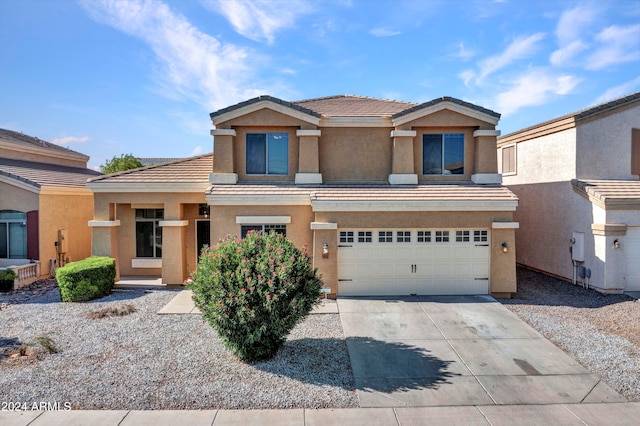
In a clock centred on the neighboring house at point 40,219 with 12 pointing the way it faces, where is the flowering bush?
The flowering bush is roughly at 10 o'clock from the neighboring house.

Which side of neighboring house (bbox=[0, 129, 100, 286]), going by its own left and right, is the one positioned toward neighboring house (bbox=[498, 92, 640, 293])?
left

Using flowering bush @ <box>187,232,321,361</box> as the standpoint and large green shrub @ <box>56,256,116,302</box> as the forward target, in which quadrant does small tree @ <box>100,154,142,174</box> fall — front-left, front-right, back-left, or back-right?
front-right

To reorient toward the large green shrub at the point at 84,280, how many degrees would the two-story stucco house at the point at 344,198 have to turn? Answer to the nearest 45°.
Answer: approximately 90° to its right

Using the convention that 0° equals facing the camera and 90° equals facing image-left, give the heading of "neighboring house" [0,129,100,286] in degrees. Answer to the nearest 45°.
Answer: approximately 45°

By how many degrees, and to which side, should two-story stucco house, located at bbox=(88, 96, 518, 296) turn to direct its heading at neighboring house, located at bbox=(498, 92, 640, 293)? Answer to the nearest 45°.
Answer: approximately 90° to its left

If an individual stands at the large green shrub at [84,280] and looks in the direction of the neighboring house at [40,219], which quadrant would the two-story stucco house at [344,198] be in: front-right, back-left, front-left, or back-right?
back-right

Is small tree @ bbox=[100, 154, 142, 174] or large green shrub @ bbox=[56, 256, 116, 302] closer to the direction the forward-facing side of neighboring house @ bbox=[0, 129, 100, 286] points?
the large green shrub

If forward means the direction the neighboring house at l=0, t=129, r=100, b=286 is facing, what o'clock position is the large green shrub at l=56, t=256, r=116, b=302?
The large green shrub is roughly at 10 o'clock from the neighboring house.

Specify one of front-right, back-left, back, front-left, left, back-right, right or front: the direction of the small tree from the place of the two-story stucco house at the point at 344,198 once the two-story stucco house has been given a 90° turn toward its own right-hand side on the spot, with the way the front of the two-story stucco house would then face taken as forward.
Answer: front-right

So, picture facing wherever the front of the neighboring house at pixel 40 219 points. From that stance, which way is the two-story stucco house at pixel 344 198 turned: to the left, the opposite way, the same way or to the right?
the same way

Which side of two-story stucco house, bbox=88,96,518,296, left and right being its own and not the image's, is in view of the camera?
front

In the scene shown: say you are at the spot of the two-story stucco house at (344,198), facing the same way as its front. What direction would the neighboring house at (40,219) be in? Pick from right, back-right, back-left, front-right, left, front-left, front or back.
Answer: right

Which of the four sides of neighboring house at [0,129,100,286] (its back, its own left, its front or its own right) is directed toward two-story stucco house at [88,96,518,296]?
left

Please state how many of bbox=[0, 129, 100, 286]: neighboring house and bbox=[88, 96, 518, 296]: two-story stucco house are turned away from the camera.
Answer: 0

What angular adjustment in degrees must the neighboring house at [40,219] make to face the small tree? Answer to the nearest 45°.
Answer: approximately 135° to its right
